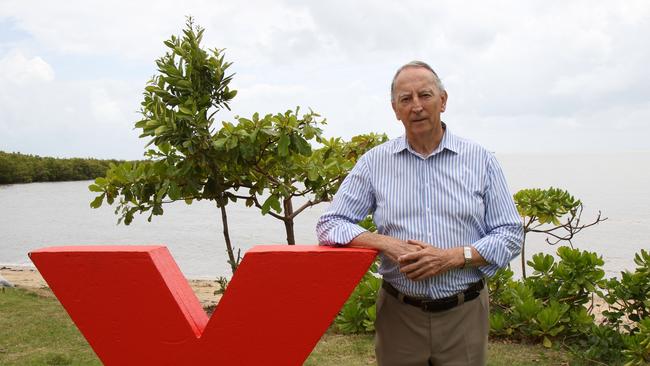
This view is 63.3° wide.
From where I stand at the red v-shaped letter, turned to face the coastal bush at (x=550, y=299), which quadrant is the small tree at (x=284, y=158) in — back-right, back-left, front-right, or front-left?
front-left

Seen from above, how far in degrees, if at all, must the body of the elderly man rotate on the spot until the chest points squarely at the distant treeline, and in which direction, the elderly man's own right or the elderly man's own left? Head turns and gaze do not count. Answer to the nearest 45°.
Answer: approximately 135° to the elderly man's own right

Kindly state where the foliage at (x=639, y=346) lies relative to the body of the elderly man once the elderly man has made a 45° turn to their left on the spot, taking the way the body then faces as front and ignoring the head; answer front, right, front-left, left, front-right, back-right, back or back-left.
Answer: left

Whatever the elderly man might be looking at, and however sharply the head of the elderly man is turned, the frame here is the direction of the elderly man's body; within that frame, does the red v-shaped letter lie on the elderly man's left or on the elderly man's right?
on the elderly man's right

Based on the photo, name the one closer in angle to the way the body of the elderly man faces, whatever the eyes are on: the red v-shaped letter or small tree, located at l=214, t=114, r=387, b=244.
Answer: the red v-shaped letter

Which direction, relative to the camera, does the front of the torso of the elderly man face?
toward the camera

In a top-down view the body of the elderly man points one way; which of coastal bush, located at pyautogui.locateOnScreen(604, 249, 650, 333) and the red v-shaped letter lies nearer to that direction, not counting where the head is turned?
the red v-shaped letter

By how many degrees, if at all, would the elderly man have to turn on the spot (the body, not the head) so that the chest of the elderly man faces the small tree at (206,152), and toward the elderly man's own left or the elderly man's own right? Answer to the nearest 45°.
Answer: approximately 135° to the elderly man's own right

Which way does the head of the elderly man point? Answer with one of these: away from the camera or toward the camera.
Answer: toward the camera

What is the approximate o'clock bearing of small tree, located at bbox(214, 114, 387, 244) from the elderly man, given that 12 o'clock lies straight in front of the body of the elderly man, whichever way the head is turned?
The small tree is roughly at 5 o'clock from the elderly man.
